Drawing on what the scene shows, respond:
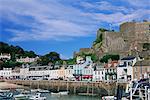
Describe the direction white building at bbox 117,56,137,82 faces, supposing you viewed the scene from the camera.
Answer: facing the viewer and to the left of the viewer

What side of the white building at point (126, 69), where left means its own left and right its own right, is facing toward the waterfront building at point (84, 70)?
right

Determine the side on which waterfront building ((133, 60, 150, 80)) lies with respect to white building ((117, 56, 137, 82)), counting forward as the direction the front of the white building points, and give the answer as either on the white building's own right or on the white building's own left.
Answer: on the white building's own left

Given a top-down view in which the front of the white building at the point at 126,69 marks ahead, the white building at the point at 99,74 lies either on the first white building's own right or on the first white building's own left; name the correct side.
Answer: on the first white building's own right

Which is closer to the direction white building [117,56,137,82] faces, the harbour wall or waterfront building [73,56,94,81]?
the harbour wall

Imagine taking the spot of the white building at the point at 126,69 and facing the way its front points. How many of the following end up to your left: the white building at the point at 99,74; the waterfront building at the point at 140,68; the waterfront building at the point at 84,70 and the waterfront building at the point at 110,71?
1

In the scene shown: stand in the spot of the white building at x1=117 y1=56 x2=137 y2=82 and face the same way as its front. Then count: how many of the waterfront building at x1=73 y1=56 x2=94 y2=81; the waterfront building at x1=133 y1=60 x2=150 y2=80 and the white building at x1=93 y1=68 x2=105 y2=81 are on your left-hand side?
1

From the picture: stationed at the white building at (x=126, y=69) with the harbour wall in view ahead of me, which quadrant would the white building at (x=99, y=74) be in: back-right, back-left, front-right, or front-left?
front-right

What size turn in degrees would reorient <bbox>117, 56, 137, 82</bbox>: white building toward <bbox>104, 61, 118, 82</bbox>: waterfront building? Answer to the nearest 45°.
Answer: approximately 90° to its right
